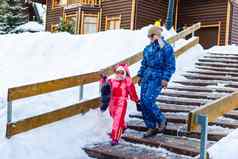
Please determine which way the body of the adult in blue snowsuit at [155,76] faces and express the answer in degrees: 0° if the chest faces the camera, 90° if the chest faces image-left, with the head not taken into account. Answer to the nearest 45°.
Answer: approximately 45°

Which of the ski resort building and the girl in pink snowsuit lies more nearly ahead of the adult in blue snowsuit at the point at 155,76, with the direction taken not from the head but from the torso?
the girl in pink snowsuit

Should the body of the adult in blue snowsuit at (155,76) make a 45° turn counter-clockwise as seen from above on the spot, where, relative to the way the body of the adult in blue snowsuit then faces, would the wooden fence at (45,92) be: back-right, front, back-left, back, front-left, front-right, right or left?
right

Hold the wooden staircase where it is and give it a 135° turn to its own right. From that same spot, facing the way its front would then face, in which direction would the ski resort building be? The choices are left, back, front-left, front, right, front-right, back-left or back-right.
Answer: front

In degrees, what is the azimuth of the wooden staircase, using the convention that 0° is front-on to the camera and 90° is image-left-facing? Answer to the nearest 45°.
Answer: approximately 45°
